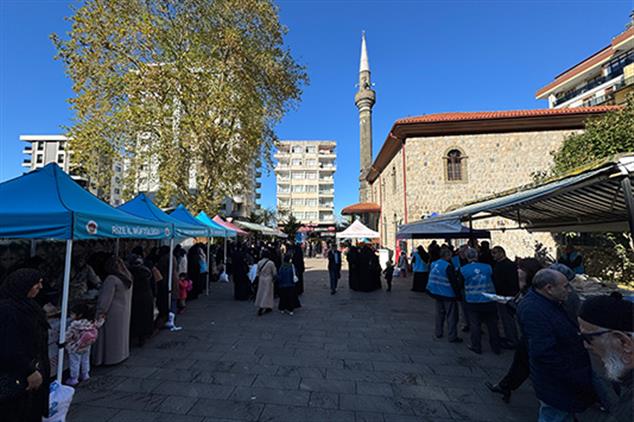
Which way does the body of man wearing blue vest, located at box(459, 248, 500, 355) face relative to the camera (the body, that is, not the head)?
away from the camera

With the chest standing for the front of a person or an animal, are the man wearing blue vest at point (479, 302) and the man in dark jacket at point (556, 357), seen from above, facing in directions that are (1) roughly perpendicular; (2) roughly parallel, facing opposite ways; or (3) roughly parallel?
roughly perpendicular

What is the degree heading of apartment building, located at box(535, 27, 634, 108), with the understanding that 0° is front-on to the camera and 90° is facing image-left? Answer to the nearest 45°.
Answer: approximately 45°

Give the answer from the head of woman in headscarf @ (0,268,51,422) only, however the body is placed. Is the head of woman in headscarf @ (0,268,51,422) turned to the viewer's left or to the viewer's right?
to the viewer's right

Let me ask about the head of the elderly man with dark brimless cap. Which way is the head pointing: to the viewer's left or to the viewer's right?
to the viewer's left

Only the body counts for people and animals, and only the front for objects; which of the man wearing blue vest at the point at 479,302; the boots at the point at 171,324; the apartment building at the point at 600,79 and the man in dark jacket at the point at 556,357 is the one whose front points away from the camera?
the man wearing blue vest
